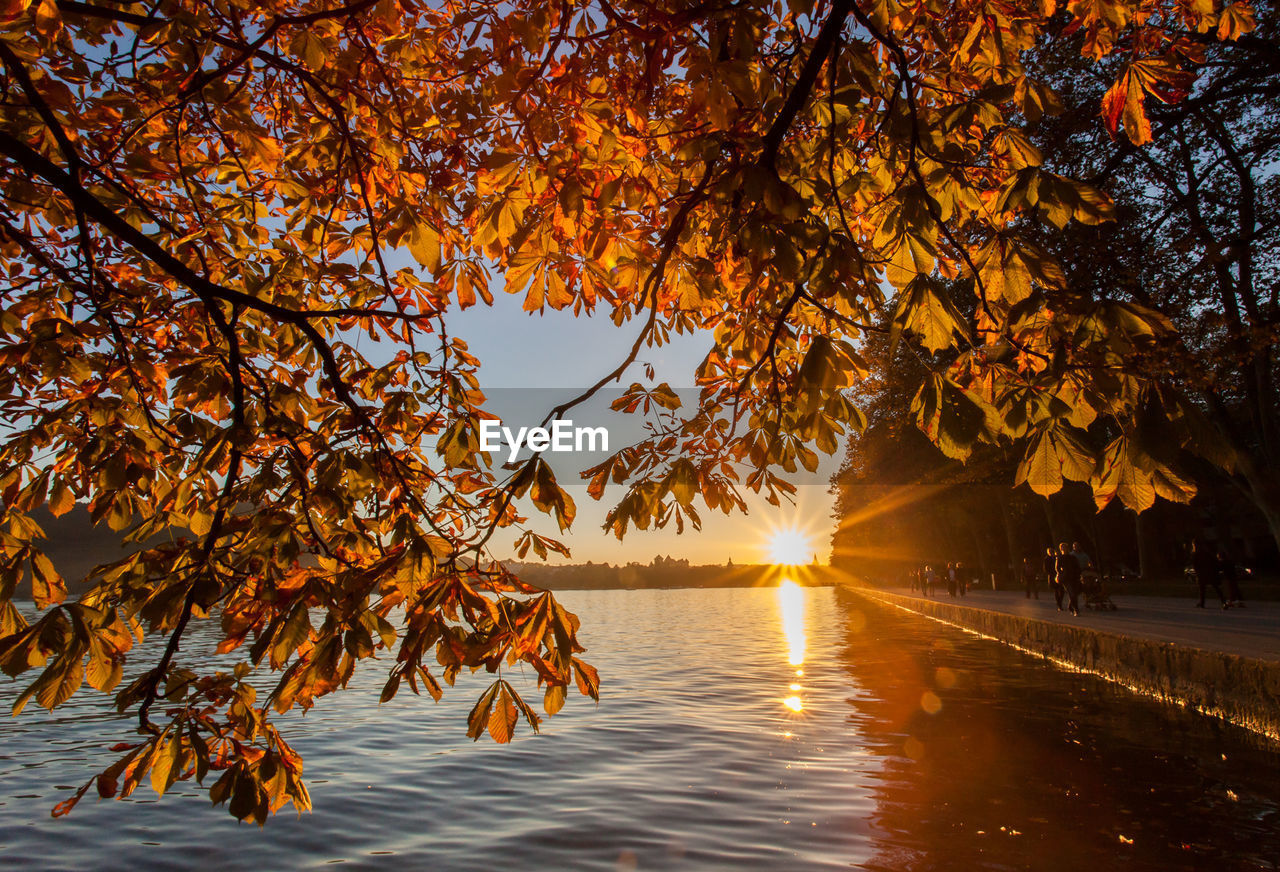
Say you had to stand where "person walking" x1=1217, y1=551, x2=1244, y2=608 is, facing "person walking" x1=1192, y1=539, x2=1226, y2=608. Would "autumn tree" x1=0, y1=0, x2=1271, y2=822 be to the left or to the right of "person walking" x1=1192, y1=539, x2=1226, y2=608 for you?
left
